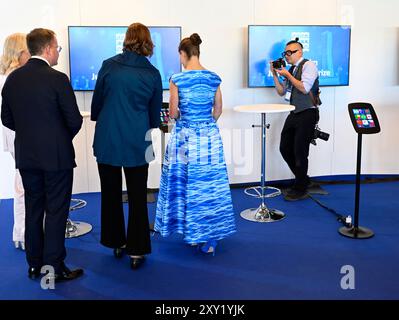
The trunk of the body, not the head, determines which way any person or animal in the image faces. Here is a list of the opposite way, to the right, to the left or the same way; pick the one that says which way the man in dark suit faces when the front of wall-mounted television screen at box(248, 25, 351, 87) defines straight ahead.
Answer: the opposite way

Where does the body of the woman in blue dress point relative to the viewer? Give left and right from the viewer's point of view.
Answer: facing away from the viewer

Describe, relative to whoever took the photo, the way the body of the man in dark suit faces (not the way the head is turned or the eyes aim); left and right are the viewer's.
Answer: facing away from the viewer and to the right of the viewer

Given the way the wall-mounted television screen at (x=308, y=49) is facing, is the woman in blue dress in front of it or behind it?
in front

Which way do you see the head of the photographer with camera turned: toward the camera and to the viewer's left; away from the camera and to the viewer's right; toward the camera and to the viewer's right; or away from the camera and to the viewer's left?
toward the camera and to the viewer's left

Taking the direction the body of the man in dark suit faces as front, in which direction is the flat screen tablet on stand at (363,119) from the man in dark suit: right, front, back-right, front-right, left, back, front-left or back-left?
front-right

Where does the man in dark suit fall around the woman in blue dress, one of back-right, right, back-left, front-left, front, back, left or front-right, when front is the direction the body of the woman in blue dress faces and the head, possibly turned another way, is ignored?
back-left

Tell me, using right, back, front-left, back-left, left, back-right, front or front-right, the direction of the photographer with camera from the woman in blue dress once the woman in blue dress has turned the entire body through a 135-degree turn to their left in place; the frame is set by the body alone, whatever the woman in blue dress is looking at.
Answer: back

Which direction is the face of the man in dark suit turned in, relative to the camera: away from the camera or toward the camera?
away from the camera

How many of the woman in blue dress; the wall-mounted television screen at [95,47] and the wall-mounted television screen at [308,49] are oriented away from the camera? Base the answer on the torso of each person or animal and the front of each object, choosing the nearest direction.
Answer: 1

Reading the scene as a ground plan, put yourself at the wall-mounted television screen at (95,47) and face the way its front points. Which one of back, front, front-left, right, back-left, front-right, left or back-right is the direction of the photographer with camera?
left

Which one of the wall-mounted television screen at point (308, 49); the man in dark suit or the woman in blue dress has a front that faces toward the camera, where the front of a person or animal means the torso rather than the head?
the wall-mounted television screen

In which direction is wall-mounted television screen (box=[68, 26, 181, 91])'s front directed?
toward the camera

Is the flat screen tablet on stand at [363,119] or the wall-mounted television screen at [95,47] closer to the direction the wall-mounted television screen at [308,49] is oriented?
the flat screen tablet on stand

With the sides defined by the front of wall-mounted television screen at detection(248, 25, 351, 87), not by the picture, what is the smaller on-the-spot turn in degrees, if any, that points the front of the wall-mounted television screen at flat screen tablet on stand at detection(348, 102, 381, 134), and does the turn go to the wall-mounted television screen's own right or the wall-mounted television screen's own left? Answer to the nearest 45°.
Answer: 0° — it already faces it

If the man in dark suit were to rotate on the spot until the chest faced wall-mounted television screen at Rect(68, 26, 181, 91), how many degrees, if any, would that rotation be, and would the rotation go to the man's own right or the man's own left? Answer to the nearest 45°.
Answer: approximately 45° to the man's own left

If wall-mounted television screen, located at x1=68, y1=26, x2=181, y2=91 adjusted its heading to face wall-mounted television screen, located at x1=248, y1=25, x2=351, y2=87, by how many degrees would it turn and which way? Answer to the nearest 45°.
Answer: approximately 90° to its left

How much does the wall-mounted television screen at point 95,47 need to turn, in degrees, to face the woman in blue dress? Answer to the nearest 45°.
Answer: approximately 45° to its left

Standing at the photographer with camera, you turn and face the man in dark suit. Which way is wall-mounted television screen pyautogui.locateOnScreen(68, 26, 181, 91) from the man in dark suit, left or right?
right

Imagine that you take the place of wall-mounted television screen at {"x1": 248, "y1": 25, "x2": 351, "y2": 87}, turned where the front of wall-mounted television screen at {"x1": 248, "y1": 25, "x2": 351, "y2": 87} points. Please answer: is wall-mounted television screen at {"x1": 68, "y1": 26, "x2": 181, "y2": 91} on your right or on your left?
on your right
